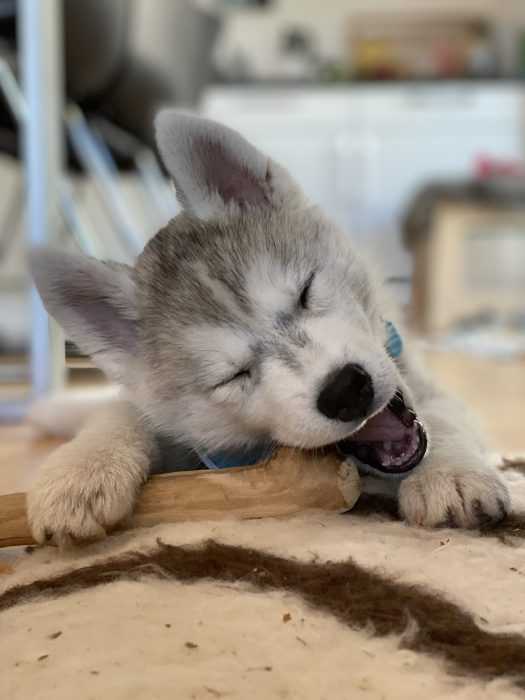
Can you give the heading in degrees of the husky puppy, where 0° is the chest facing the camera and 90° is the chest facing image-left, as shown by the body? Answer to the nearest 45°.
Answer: approximately 0°
